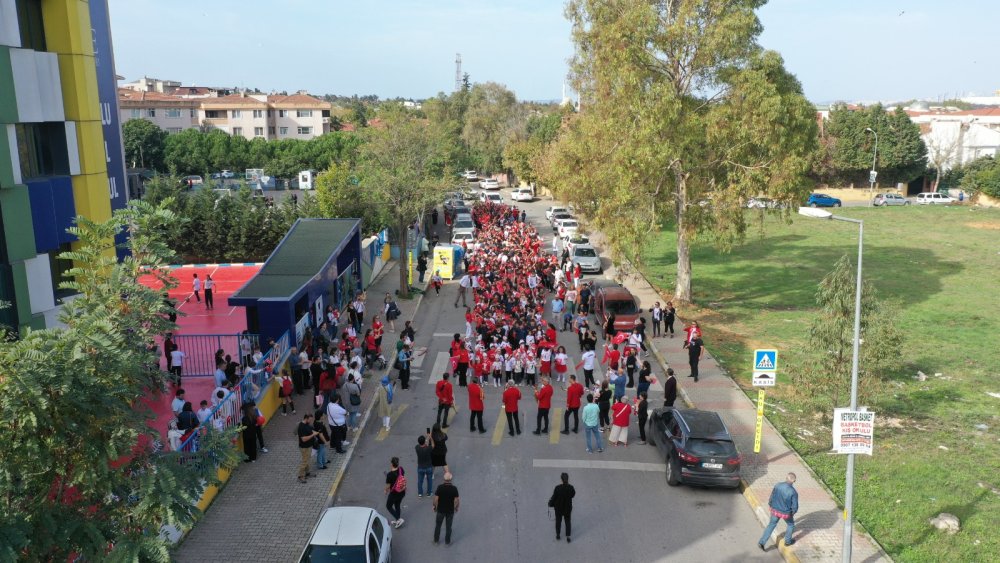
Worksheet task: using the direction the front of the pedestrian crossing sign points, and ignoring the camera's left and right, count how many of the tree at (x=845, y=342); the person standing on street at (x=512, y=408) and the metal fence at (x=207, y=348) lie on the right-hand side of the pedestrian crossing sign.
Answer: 2

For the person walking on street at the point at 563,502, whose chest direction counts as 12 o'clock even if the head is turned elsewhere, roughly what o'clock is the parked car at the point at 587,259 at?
The parked car is roughly at 12 o'clock from the person walking on street.

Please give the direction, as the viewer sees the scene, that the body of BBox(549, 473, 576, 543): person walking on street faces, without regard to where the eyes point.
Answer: away from the camera

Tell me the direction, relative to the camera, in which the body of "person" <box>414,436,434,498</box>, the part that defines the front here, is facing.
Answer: away from the camera

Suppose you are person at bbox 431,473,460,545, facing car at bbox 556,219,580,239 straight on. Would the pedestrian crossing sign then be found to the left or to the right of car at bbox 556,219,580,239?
right

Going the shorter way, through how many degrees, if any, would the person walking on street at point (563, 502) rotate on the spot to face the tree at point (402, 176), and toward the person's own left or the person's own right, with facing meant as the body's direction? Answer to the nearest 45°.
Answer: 0° — they already face it

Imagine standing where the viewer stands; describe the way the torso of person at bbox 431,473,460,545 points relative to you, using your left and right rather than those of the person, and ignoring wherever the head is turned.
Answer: facing away from the viewer
